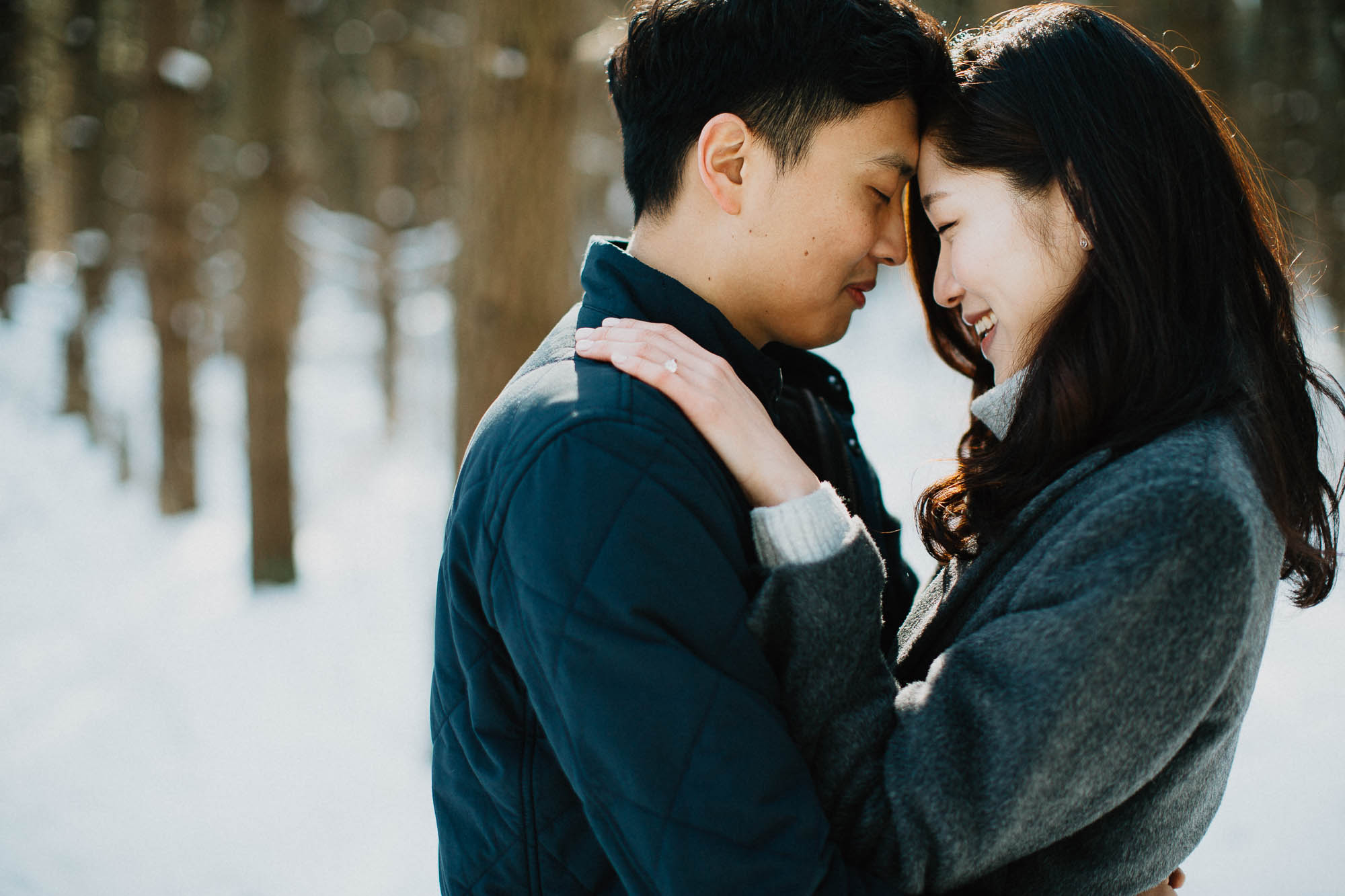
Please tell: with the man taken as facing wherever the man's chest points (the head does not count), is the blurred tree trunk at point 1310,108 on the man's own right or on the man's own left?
on the man's own left

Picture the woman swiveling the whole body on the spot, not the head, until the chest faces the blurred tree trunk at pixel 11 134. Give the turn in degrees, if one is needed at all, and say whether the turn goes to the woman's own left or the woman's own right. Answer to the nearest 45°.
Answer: approximately 45° to the woman's own right

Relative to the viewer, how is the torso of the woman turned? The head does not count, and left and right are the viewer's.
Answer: facing to the left of the viewer

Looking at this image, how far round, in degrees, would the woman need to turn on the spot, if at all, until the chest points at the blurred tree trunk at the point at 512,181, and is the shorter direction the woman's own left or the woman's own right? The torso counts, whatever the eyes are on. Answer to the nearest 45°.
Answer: approximately 45° to the woman's own right

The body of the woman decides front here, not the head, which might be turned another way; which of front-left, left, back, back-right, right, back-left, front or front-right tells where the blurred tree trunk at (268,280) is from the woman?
front-right

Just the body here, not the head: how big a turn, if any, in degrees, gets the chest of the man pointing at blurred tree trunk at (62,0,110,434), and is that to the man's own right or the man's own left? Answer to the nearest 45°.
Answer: approximately 135° to the man's own left

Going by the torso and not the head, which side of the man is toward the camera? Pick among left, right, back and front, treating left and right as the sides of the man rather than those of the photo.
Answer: right

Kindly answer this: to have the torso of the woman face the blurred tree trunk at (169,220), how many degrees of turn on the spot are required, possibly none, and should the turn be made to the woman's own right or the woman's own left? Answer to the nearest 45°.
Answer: approximately 45° to the woman's own right

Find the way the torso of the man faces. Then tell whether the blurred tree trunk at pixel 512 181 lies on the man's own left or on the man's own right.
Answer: on the man's own left

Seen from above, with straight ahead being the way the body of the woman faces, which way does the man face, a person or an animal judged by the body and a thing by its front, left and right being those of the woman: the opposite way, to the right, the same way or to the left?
the opposite way

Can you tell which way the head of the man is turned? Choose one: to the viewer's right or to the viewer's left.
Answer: to the viewer's right
